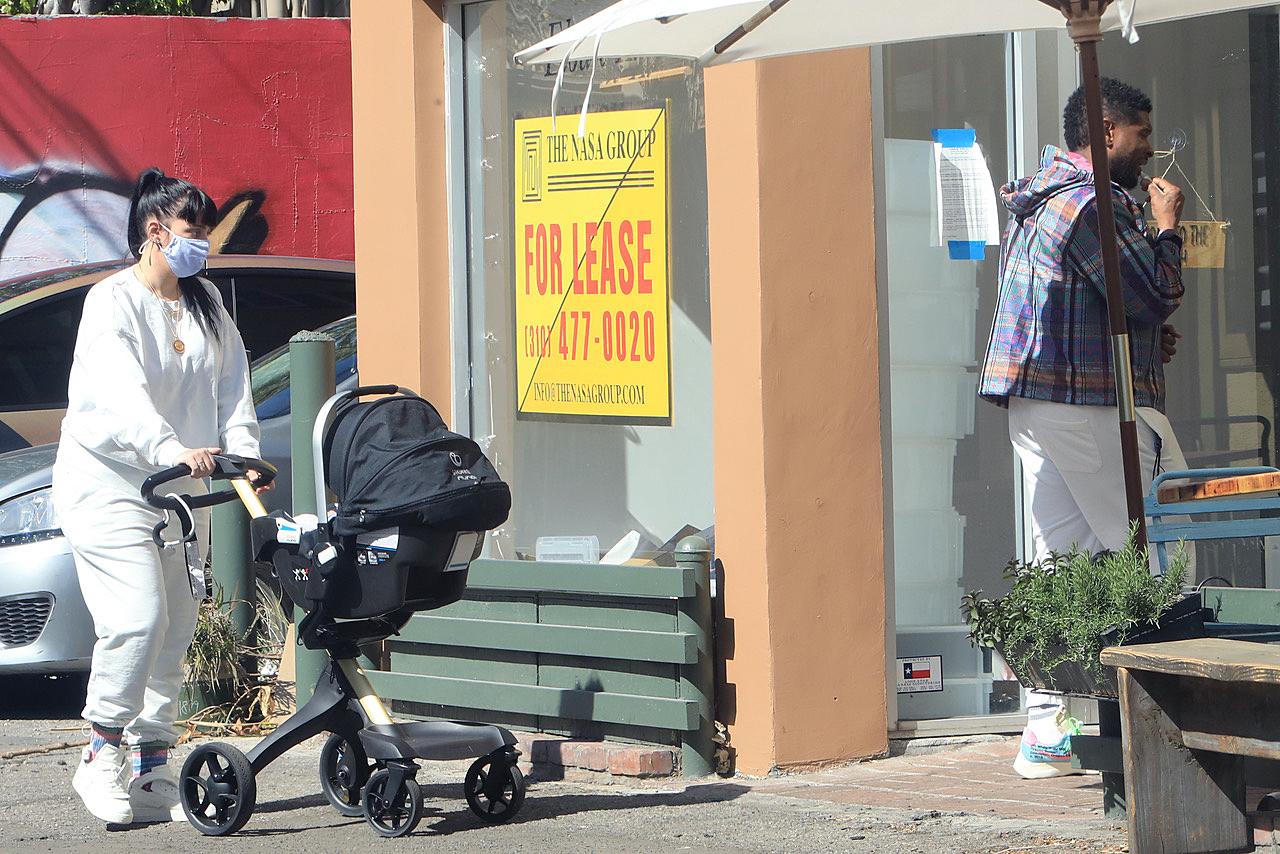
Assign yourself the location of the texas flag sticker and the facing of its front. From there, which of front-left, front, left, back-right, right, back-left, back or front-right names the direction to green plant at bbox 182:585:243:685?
right

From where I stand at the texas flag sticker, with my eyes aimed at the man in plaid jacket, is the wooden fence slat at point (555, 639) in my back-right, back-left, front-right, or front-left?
back-right

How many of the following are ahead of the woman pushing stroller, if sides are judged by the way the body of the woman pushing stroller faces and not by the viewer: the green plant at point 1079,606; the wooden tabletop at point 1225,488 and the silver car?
2

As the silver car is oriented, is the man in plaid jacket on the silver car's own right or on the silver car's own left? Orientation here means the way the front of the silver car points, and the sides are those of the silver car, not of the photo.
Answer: on the silver car's own left

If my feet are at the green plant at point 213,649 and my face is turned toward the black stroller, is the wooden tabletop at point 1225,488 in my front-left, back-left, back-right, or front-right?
front-left

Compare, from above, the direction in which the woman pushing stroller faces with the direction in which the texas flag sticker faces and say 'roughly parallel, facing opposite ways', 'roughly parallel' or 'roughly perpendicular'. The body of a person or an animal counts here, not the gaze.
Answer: roughly perpendicular

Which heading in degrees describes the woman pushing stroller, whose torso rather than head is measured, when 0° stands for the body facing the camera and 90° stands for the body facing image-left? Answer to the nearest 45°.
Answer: approximately 315°

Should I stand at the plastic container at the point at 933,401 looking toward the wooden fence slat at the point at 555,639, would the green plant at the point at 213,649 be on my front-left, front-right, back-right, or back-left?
front-right

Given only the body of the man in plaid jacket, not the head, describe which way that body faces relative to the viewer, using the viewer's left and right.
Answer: facing away from the viewer and to the right of the viewer

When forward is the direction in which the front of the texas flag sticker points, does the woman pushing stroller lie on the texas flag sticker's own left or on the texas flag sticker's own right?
on the texas flag sticker's own right

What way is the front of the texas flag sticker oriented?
toward the camera

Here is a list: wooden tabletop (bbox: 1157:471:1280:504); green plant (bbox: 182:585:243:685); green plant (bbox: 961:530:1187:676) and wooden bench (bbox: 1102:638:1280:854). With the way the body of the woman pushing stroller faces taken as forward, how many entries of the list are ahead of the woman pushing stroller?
3

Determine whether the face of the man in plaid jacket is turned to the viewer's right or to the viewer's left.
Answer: to the viewer's right

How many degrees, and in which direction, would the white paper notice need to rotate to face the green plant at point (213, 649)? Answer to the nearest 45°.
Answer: approximately 90° to its right

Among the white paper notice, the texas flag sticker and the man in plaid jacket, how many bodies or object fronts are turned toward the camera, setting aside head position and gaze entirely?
2

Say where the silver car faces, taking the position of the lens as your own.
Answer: facing the viewer and to the left of the viewer

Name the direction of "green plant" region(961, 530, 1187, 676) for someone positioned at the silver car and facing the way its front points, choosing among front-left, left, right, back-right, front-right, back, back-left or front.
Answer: left

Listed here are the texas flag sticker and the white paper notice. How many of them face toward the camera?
2

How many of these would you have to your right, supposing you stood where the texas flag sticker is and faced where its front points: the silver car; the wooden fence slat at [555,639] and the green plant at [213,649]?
3

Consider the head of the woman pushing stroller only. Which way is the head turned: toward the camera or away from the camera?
toward the camera

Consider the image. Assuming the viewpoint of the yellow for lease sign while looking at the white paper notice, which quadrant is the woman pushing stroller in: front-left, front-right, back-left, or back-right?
back-right
